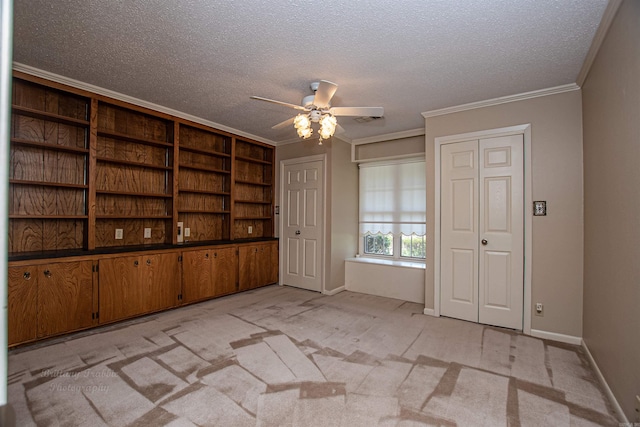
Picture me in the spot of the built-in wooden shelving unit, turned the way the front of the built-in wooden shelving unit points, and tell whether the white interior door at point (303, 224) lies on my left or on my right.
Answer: on my left

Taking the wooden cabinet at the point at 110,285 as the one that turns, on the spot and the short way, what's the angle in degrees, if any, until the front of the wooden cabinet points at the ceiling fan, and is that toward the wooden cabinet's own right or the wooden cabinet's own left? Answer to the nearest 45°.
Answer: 0° — it already faces it

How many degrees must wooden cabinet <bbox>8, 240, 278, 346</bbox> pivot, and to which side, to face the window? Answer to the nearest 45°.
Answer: approximately 45° to its left

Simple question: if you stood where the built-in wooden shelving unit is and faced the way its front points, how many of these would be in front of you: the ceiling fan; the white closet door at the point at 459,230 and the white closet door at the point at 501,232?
3

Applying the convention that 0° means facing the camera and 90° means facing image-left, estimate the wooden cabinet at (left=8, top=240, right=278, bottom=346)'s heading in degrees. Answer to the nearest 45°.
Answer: approximately 315°

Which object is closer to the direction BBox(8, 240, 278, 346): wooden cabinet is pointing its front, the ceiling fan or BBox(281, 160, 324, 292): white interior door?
the ceiling fan
